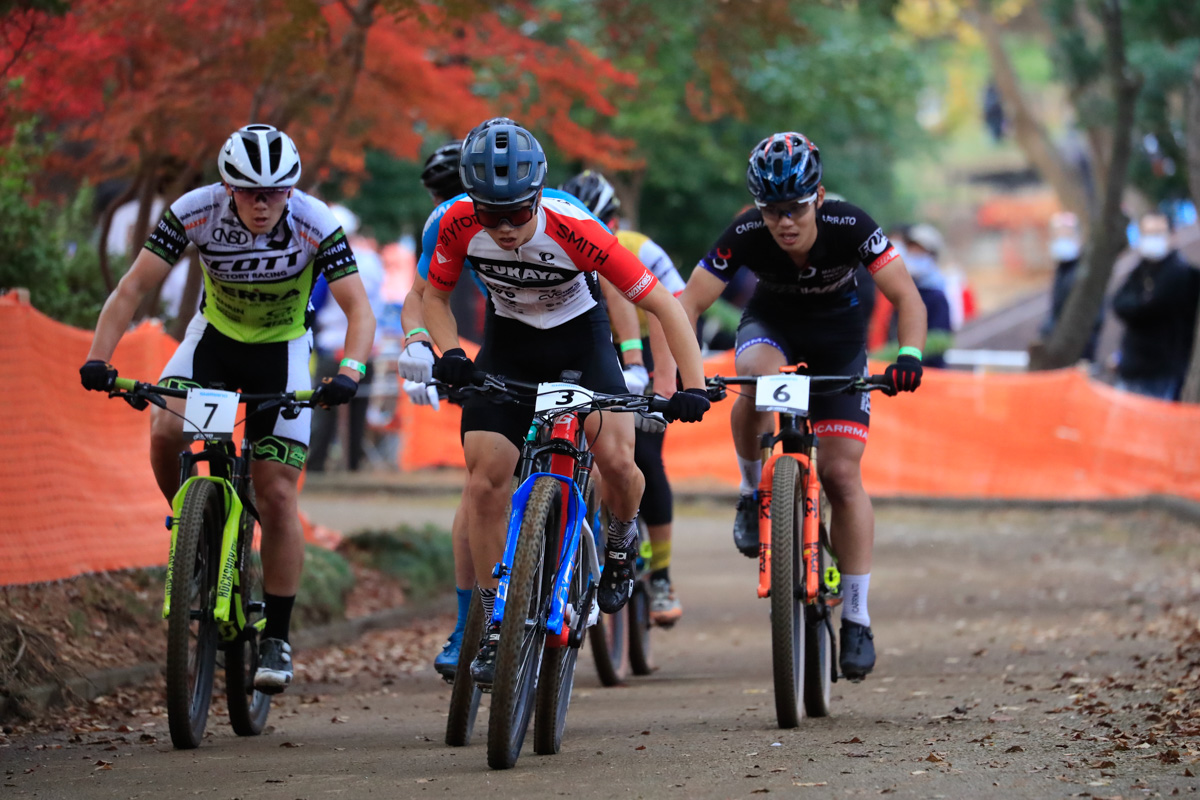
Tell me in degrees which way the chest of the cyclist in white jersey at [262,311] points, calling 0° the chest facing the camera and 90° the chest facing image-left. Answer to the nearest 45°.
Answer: approximately 0°

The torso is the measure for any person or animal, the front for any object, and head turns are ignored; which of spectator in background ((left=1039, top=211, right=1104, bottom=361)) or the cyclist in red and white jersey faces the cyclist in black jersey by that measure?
the spectator in background

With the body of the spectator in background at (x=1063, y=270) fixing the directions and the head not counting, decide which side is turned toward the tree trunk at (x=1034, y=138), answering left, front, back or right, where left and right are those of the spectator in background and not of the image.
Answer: back

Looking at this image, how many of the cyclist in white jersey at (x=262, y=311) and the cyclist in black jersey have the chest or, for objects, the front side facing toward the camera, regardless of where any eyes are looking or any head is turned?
2

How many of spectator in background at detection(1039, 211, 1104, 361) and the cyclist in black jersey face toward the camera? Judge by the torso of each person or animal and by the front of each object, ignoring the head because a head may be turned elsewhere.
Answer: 2

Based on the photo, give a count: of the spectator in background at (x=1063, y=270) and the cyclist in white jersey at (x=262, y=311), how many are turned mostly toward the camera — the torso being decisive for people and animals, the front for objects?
2

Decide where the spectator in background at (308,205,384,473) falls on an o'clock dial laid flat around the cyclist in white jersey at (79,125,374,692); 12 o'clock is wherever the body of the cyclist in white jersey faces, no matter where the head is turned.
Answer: The spectator in background is roughly at 6 o'clock from the cyclist in white jersey.

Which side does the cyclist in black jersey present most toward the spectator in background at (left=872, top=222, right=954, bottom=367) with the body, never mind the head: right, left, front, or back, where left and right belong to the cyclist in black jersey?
back
